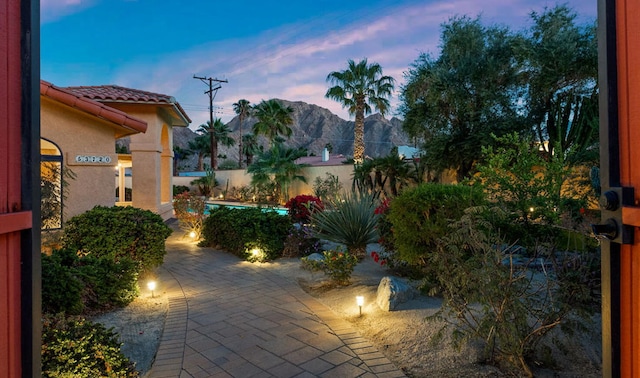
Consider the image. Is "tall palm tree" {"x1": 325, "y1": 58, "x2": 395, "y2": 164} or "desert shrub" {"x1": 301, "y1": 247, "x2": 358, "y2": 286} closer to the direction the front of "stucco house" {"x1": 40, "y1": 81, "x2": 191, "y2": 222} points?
the desert shrub

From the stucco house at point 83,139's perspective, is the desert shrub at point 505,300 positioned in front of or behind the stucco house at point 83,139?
in front
